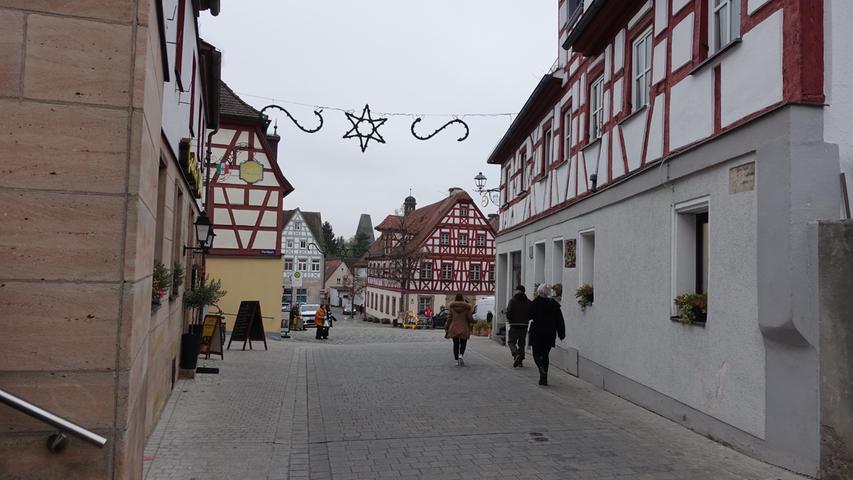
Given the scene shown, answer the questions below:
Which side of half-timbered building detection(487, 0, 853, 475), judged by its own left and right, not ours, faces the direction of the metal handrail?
front

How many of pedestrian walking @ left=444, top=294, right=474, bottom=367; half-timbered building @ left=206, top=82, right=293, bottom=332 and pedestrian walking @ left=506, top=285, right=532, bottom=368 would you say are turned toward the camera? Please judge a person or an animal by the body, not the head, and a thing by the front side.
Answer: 1

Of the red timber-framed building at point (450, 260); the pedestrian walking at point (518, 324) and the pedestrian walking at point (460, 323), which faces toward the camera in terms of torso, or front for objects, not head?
the red timber-framed building

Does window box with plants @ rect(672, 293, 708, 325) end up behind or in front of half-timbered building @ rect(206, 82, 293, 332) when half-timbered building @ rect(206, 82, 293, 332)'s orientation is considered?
in front

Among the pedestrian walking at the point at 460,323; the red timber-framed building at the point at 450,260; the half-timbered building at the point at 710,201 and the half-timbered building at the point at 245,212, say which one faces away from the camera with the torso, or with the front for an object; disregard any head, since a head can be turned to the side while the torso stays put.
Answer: the pedestrian walking

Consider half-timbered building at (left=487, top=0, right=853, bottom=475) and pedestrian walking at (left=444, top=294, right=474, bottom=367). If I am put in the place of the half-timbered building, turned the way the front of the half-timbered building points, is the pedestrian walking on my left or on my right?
on my right

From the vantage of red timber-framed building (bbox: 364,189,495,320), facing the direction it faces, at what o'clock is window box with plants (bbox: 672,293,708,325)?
The window box with plants is roughly at 12 o'clock from the red timber-framed building.

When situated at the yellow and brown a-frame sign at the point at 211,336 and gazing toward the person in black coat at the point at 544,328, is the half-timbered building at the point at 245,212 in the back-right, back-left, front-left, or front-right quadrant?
back-left

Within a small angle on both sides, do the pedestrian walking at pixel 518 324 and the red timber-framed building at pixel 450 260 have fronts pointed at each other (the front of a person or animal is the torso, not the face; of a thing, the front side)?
yes

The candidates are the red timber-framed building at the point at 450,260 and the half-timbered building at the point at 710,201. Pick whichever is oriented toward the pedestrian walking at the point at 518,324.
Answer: the red timber-framed building

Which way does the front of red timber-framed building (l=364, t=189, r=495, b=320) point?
toward the camera

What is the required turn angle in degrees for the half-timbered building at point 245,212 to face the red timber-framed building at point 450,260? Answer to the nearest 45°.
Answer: approximately 135° to its left

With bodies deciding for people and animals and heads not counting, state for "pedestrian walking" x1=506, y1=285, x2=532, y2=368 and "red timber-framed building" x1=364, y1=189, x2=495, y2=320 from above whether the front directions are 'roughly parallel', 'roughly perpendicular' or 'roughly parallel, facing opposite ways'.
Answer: roughly parallel, facing opposite ways

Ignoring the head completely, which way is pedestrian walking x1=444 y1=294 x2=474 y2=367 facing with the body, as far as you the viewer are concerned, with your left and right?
facing away from the viewer

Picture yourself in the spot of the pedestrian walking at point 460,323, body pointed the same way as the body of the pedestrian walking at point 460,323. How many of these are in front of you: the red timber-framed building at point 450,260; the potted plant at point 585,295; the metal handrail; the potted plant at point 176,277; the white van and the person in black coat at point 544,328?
2

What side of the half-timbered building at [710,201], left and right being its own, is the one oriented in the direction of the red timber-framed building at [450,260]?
right

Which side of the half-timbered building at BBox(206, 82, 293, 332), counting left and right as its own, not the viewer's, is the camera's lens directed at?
front

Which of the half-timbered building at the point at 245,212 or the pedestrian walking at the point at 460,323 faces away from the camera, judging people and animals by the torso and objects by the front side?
the pedestrian walking
